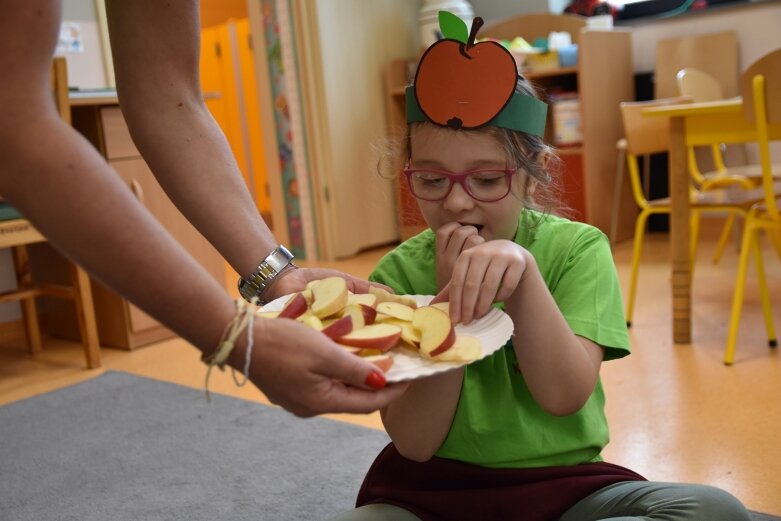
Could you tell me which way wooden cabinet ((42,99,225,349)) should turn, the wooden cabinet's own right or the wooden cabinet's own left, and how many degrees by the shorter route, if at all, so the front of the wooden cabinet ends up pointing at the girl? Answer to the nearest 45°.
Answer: approximately 45° to the wooden cabinet's own right

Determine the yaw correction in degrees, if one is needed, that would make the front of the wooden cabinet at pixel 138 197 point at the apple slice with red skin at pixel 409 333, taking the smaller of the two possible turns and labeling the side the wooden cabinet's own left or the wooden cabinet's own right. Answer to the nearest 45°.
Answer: approximately 45° to the wooden cabinet's own right

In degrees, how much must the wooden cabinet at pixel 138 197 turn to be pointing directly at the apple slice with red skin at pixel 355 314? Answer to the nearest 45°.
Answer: approximately 45° to its right

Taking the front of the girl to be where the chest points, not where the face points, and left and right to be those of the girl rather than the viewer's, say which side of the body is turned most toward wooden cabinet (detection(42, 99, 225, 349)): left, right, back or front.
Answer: right

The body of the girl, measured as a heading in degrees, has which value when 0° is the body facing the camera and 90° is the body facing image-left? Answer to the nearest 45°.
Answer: approximately 45°

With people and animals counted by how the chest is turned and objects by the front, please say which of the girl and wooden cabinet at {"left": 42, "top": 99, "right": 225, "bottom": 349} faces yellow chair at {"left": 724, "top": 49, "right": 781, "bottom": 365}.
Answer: the wooden cabinet

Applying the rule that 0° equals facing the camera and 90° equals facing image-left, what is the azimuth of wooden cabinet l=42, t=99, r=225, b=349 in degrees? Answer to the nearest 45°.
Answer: approximately 315°
